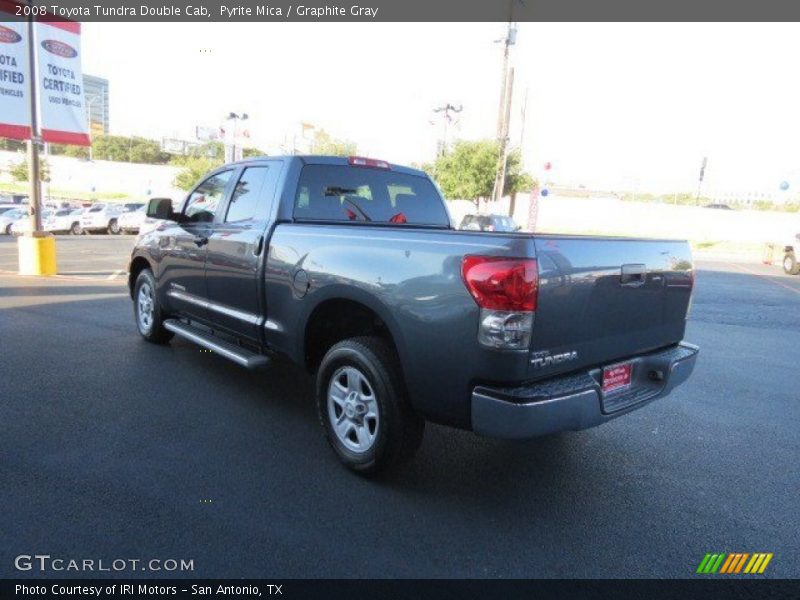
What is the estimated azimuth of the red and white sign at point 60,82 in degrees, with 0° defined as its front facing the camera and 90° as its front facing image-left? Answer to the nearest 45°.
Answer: approximately 0°

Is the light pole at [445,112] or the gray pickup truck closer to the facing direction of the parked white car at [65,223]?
the gray pickup truck

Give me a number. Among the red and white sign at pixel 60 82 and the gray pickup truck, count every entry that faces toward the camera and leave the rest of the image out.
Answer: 1

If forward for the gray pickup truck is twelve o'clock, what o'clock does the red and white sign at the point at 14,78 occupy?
The red and white sign is roughly at 12 o'clock from the gray pickup truck.

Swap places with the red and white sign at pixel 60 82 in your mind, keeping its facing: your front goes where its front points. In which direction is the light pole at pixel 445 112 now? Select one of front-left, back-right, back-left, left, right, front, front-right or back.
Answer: back-left

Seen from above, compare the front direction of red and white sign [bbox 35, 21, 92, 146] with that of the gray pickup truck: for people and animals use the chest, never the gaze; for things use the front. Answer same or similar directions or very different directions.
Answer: very different directions

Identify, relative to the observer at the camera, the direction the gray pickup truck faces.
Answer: facing away from the viewer and to the left of the viewer

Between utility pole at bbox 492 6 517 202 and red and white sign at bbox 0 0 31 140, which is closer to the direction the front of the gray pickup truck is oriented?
the red and white sign

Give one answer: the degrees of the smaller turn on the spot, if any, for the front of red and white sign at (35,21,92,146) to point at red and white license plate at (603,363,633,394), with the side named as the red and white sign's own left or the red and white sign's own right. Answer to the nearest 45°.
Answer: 0° — it already faces it

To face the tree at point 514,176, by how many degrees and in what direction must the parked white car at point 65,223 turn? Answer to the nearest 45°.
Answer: approximately 135° to its left

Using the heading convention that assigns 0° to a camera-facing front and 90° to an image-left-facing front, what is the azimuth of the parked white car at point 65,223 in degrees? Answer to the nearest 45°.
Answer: approximately 45°

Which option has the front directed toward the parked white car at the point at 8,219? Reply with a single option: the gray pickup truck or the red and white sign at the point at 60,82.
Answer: the gray pickup truck

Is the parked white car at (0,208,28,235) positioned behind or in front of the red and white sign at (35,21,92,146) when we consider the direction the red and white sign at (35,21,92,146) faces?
behind
